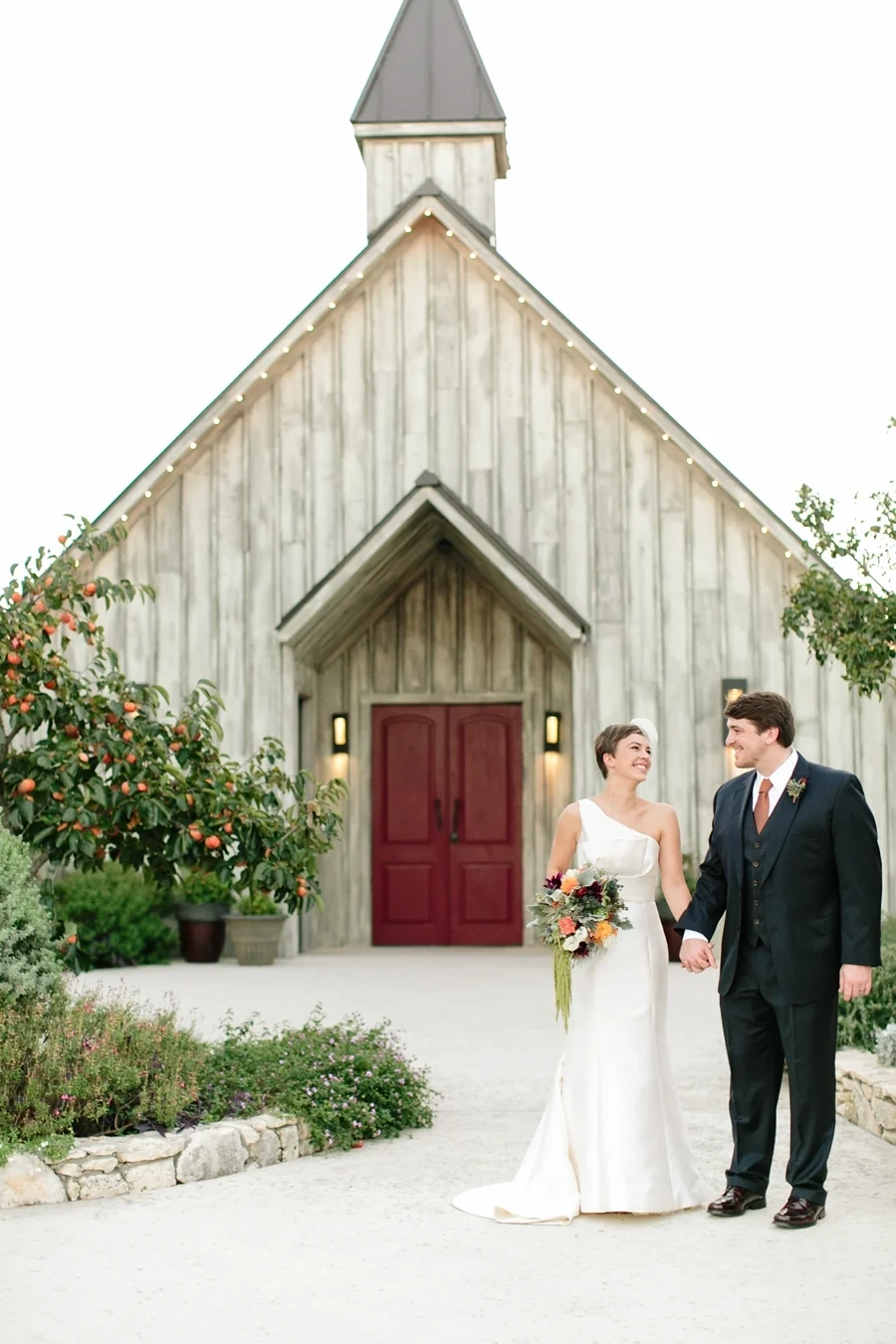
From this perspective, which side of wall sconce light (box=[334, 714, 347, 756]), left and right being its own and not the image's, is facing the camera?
front

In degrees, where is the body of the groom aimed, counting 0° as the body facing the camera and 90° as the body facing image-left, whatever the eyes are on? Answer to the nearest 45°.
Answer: approximately 45°

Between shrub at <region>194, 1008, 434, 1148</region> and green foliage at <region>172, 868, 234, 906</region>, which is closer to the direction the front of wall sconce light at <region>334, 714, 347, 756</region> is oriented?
the shrub

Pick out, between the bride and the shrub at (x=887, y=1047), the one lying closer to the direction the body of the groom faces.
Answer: the bride

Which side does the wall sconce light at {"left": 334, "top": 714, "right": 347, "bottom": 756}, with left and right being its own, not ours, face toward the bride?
front

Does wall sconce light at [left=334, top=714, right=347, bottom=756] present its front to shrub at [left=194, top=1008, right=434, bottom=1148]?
yes

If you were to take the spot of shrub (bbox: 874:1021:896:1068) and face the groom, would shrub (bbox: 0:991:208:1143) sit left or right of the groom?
right

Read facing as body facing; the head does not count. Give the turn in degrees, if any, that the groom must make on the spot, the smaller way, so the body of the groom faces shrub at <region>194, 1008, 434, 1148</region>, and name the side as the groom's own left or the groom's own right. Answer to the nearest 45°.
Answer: approximately 90° to the groom's own right

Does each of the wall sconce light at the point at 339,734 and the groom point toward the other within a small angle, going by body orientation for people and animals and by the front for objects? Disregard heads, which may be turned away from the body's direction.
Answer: no

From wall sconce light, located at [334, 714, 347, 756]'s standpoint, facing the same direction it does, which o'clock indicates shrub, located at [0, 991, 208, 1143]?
The shrub is roughly at 12 o'clock from the wall sconce light.

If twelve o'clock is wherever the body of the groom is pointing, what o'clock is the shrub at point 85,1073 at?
The shrub is roughly at 2 o'clock from the groom.

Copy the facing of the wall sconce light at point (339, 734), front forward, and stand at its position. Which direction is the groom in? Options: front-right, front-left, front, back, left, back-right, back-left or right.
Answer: front

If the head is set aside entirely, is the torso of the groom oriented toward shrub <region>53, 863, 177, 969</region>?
no

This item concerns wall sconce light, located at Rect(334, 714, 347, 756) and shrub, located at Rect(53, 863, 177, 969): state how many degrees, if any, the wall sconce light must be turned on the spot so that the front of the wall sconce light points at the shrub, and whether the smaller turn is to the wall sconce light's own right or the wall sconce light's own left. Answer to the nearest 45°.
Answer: approximately 45° to the wall sconce light's own right

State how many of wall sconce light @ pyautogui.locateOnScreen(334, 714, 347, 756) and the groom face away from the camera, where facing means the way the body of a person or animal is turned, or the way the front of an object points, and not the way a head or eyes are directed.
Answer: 0

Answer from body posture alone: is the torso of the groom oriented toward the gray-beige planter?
no

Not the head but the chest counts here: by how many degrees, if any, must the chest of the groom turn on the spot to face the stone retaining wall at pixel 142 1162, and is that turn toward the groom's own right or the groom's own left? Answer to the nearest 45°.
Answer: approximately 45° to the groom's own right

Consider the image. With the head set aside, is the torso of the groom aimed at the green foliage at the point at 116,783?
no
